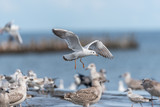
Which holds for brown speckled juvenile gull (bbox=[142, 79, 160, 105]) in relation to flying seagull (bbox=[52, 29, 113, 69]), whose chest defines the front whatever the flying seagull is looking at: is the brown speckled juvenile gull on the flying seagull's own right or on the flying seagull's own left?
on the flying seagull's own left
